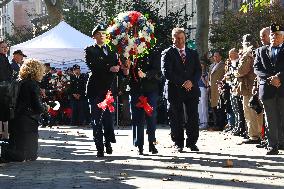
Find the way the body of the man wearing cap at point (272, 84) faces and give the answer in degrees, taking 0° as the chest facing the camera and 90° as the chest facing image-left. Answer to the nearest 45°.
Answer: approximately 0°

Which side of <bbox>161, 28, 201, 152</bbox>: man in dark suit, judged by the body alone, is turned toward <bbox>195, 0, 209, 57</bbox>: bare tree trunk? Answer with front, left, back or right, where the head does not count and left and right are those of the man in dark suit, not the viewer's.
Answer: back

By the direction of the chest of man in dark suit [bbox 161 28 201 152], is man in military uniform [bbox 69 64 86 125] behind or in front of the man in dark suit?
behind

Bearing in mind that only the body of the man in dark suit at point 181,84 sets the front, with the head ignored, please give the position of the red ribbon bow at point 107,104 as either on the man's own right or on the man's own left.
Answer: on the man's own right

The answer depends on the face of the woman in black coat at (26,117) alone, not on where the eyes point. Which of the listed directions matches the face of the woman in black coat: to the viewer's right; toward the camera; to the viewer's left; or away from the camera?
away from the camera

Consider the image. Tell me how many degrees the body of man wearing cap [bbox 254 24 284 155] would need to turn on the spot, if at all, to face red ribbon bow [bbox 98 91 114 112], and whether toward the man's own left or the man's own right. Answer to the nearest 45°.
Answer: approximately 90° to the man's own right
